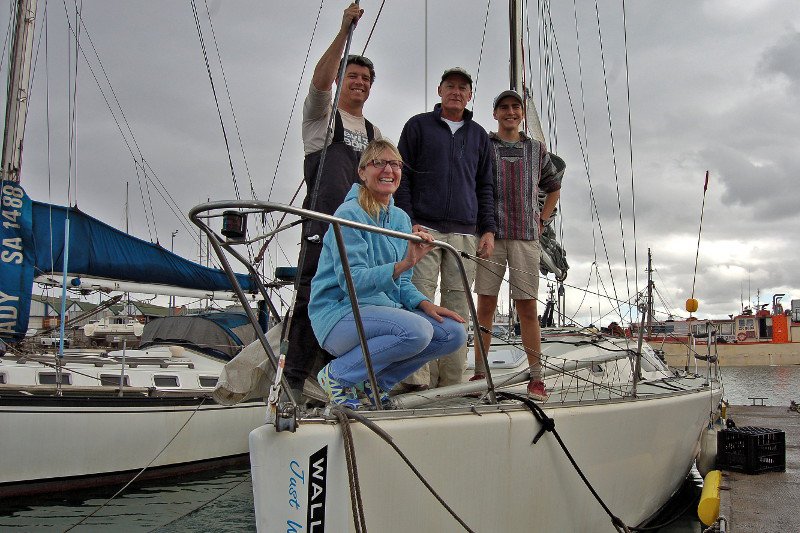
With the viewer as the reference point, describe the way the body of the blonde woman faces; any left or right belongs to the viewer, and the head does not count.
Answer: facing the viewer and to the right of the viewer

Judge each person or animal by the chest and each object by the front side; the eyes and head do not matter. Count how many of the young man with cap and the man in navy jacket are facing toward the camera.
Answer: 2

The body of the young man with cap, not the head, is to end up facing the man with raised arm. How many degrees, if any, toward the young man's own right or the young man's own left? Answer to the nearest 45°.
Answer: approximately 45° to the young man's own right

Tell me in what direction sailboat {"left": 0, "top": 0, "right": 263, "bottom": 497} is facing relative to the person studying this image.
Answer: facing the viewer and to the left of the viewer

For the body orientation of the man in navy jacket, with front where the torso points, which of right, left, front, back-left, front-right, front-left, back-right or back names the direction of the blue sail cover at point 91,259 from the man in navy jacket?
back-right

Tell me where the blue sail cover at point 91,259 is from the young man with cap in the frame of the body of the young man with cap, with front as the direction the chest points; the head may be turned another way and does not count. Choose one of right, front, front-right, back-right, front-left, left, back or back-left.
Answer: back-right

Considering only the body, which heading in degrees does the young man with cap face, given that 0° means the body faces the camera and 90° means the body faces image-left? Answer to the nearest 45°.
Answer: approximately 0°

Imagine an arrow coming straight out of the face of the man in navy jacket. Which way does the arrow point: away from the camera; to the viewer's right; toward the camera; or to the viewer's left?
toward the camera

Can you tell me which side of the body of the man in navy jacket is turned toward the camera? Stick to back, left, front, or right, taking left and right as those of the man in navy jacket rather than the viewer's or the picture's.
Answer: front

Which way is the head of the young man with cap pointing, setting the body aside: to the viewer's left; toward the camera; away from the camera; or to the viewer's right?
toward the camera
